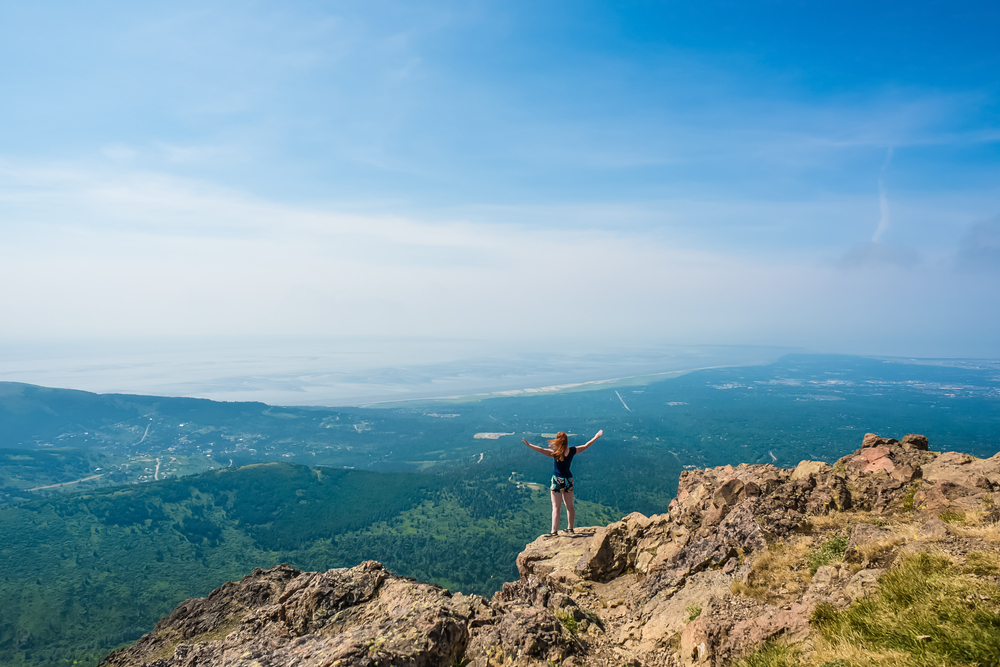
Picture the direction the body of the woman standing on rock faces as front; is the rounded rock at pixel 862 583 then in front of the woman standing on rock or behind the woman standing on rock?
behind

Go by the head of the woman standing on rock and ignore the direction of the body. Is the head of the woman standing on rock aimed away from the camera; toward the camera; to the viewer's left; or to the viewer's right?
away from the camera

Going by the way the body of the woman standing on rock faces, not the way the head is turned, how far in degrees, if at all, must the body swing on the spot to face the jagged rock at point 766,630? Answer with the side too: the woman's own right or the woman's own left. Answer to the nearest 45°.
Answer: approximately 180°

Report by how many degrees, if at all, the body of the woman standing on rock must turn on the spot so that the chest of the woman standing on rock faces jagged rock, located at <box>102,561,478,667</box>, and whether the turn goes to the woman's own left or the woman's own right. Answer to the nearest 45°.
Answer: approximately 135° to the woman's own left

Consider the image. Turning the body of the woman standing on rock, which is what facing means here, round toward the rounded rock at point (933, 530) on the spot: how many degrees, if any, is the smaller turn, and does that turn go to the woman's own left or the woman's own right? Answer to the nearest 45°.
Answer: approximately 135° to the woman's own right

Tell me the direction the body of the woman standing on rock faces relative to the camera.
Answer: away from the camera

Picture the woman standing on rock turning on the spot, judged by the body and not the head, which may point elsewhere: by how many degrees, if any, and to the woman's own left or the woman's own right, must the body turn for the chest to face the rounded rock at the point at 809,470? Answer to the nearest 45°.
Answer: approximately 90° to the woman's own right

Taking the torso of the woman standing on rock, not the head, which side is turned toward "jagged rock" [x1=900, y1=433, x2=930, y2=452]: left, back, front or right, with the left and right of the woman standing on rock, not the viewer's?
right
